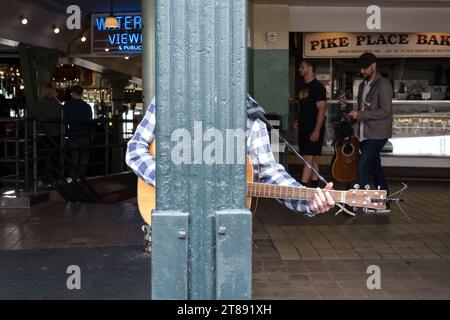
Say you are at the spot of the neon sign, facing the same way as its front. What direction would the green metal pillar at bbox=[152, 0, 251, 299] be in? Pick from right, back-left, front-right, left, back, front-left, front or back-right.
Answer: front

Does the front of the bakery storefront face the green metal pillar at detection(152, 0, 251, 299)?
yes

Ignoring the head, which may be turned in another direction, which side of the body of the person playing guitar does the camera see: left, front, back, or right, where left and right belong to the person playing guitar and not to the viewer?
front

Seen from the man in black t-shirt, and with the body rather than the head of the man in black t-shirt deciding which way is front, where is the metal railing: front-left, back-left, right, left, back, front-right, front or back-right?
front-right

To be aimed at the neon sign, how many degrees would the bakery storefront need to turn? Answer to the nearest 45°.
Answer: approximately 90° to its right

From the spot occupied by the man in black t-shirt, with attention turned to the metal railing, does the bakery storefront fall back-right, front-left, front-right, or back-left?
back-right

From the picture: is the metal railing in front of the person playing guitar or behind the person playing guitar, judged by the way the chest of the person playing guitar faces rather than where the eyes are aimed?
behind

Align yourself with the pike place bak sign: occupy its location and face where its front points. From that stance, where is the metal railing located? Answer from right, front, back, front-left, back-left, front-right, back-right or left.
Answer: front-right

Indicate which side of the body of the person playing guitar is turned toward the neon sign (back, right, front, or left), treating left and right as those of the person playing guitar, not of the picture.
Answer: back

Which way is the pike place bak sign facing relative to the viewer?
toward the camera

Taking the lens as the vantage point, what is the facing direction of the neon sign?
facing the viewer

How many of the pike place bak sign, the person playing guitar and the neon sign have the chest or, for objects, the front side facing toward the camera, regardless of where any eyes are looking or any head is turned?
3

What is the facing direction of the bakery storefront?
toward the camera
